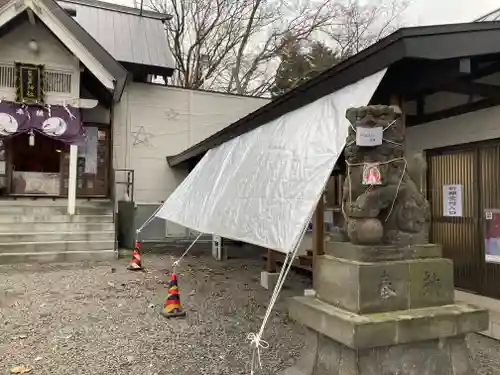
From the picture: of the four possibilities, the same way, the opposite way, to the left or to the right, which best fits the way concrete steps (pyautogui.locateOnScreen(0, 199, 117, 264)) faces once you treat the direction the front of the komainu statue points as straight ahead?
to the left

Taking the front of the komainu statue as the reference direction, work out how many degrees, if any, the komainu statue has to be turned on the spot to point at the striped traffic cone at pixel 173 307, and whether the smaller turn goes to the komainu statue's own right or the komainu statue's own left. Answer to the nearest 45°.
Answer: approximately 90° to the komainu statue's own right

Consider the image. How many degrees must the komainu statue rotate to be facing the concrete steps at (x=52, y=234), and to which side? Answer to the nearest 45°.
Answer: approximately 90° to its right

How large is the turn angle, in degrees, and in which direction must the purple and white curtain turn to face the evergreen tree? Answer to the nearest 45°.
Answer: approximately 135° to its left

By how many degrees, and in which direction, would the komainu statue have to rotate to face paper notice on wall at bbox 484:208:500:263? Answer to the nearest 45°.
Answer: approximately 180°

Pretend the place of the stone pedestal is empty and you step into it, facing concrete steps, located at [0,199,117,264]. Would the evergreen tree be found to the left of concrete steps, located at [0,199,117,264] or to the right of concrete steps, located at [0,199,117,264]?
right

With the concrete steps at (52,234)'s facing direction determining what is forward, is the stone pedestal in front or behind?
in front

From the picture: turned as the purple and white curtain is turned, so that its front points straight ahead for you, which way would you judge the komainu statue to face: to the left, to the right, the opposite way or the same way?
to the right

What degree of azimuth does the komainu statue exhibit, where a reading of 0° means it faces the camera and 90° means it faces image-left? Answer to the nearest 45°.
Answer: approximately 45°

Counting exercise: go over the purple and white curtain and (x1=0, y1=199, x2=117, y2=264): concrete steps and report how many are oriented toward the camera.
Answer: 2

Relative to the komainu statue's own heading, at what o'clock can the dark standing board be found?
The dark standing board is roughly at 3 o'clock from the komainu statue.

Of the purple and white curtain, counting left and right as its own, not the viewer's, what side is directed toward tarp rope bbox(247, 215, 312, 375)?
front

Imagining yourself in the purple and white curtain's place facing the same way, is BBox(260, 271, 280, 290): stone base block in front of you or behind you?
in front

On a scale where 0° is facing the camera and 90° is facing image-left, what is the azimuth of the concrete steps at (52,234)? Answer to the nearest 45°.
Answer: approximately 0°
